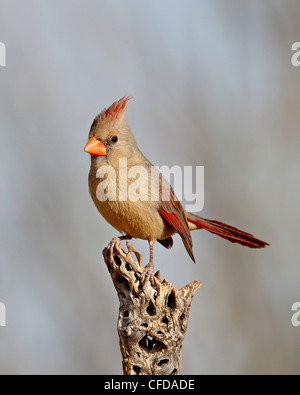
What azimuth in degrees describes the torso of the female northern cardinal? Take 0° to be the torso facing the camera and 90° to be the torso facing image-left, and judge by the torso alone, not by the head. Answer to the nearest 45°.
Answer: approximately 45°
